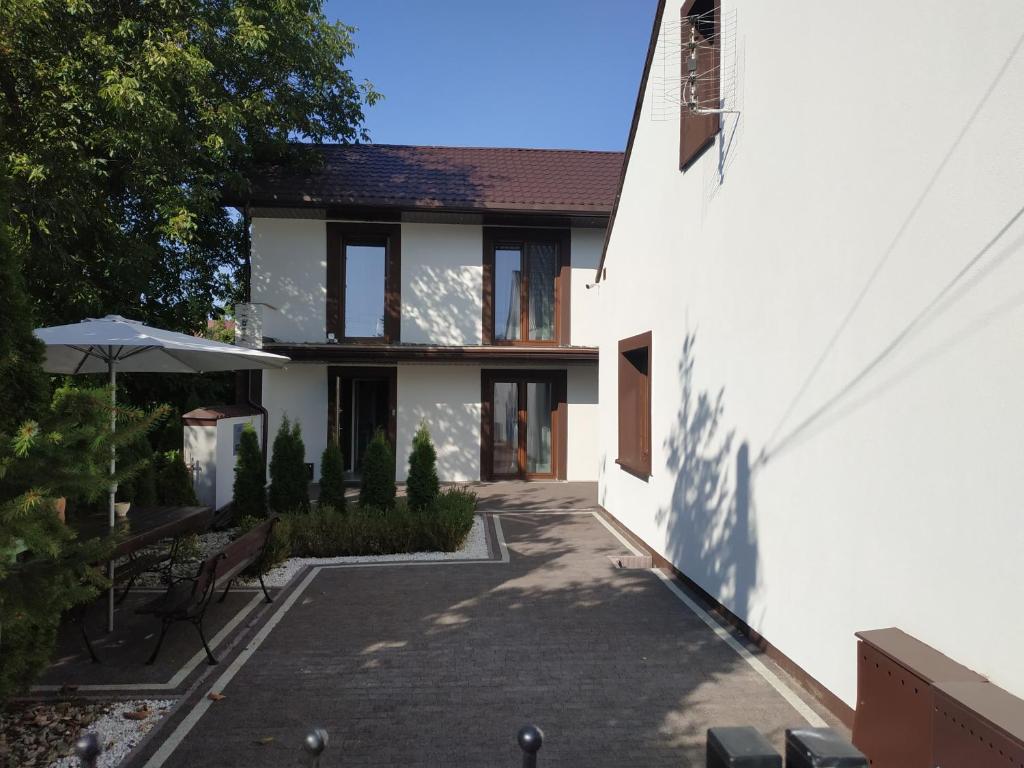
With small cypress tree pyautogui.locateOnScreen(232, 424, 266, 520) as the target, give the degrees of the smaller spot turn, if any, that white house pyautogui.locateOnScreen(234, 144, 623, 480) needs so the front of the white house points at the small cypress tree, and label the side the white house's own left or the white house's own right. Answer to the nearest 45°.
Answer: approximately 45° to the white house's own right

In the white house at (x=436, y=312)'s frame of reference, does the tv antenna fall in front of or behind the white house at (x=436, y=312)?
in front

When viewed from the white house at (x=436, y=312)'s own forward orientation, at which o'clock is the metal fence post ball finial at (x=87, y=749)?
The metal fence post ball finial is roughly at 12 o'clock from the white house.

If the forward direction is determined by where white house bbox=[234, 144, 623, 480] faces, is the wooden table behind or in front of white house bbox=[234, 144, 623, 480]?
in front

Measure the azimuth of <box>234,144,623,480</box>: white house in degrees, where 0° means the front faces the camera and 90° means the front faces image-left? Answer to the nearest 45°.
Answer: approximately 0°

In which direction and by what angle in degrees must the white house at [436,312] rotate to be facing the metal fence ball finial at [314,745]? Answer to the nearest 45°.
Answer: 0° — it already faces it

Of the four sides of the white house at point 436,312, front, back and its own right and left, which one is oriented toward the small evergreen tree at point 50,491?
front

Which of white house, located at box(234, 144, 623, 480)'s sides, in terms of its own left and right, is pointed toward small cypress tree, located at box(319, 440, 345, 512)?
front
